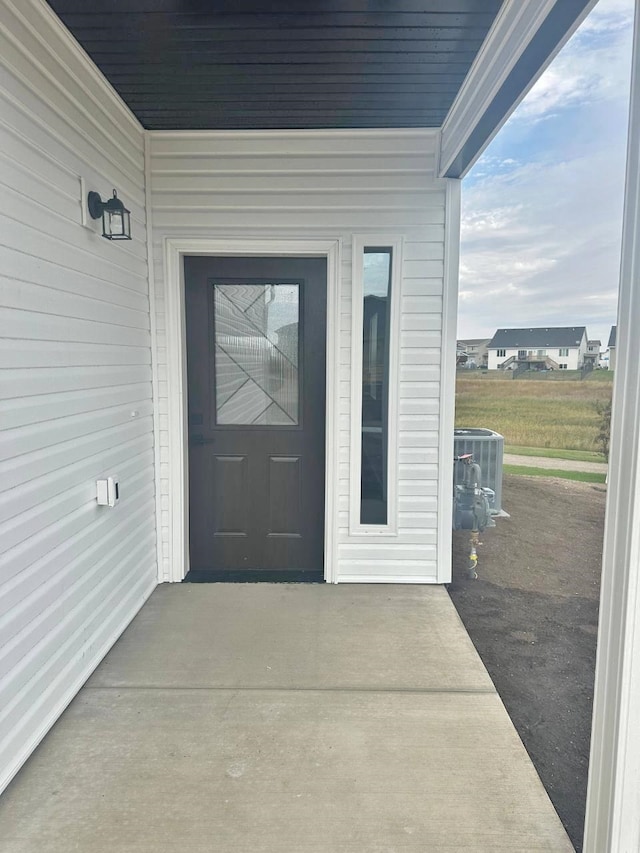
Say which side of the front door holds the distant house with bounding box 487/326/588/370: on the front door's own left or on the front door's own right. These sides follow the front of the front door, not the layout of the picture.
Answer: on the front door's own left

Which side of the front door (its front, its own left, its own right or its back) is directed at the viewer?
front

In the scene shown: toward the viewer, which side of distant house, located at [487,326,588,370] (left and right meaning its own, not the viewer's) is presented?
back

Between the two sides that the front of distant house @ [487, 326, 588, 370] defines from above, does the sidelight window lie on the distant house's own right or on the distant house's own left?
on the distant house's own left

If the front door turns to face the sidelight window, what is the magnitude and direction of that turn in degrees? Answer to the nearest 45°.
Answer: approximately 90° to its left

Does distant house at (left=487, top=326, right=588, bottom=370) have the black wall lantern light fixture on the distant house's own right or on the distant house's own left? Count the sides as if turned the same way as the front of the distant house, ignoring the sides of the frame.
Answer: on the distant house's own left

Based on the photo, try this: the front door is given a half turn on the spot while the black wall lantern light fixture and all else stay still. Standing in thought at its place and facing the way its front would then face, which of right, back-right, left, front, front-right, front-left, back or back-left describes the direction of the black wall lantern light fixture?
back-left
